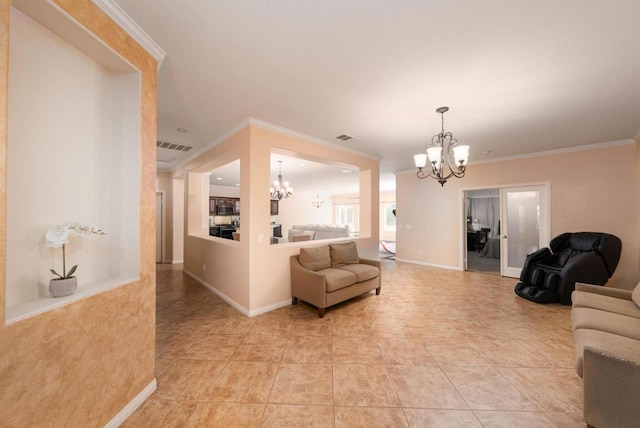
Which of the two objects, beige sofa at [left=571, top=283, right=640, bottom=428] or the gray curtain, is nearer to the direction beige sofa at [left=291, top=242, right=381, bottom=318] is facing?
the beige sofa

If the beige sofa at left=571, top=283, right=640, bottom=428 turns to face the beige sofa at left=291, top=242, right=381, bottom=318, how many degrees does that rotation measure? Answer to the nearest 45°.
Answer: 0° — it already faces it

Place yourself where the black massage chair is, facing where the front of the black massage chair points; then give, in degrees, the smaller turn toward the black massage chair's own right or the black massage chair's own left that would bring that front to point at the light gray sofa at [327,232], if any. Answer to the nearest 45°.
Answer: approximately 45° to the black massage chair's own right

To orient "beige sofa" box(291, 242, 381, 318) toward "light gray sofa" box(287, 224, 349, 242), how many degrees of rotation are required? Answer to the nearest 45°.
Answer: approximately 135° to its left

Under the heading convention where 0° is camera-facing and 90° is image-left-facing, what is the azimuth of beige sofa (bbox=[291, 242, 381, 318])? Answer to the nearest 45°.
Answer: approximately 315°

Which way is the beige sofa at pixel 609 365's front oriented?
to the viewer's left

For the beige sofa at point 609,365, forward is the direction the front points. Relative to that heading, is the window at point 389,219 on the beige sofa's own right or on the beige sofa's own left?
on the beige sofa's own right

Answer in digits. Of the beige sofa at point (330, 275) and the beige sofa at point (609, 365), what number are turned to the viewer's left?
1

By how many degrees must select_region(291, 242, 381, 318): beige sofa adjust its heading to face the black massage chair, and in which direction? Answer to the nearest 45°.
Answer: approximately 45° to its left

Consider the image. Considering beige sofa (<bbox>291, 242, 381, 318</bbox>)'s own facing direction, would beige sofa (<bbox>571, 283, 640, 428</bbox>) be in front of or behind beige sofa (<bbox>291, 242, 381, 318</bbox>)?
in front

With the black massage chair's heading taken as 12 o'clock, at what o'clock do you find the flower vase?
The flower vase is roughly at 11 o'clock from the black massage chair.

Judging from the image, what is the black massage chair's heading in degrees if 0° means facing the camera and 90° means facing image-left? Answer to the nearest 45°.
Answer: approximately 45°
